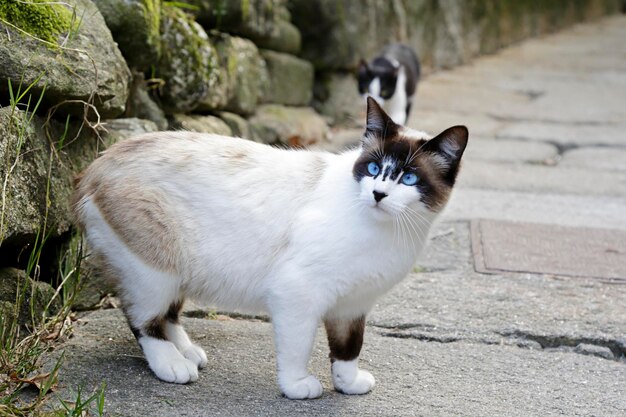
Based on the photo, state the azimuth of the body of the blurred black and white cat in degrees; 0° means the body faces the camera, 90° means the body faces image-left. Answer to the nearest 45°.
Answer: approximately 45°

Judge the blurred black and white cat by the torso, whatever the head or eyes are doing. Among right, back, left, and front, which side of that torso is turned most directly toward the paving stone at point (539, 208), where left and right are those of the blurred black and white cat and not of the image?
front

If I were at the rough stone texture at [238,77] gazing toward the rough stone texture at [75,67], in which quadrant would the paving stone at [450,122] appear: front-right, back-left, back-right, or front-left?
back-left

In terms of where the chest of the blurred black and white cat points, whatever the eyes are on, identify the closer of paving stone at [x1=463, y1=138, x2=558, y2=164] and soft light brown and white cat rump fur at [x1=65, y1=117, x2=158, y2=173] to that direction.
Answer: the soft light brown and white cat rump fur

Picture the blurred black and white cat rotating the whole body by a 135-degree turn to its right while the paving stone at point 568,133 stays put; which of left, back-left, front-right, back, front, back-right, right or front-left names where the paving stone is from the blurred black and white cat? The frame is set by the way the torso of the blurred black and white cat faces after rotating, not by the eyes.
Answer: right

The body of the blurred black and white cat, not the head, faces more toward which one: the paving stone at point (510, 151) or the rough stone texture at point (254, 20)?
the rough stone texture

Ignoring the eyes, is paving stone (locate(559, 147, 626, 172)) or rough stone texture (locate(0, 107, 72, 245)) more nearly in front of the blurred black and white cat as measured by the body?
the rough stone texture

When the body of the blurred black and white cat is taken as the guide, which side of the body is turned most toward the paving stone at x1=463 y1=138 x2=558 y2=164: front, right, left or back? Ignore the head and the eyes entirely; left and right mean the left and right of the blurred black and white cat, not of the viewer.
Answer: left

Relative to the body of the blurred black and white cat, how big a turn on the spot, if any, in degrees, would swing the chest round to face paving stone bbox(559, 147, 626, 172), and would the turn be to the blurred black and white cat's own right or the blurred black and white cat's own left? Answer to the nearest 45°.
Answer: approximately 135° to the blurred black and white cat's own left
